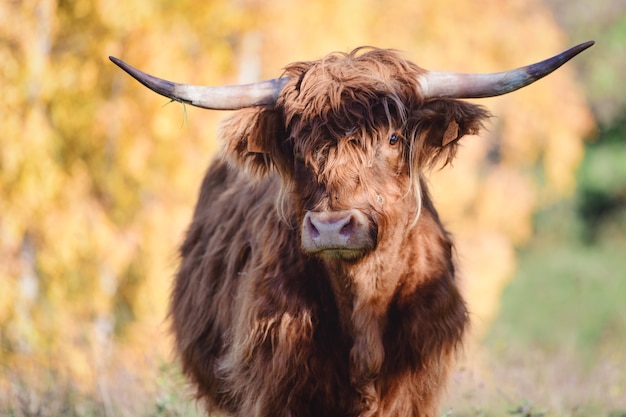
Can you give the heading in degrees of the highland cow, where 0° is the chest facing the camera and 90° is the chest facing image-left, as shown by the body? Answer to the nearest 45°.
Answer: approximately 0°
